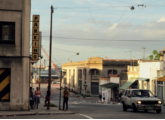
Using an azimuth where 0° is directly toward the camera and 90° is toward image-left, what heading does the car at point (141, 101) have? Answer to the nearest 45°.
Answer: approximately 315°

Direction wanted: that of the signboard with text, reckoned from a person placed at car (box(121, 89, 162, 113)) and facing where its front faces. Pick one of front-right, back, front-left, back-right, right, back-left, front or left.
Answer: back-right

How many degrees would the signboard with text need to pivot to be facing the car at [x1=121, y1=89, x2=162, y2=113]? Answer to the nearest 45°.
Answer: approximately 45° to its left

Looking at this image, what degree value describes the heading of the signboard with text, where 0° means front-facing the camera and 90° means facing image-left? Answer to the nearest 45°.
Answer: approximately 0°
